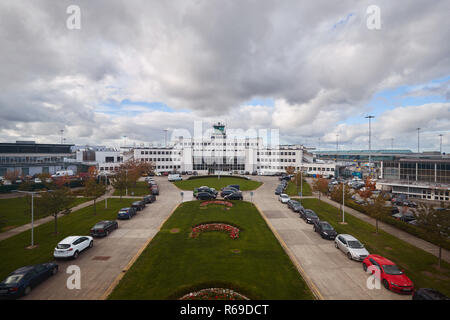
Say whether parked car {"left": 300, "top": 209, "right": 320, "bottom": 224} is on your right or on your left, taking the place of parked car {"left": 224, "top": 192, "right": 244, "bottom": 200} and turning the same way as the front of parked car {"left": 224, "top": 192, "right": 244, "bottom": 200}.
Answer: on your left

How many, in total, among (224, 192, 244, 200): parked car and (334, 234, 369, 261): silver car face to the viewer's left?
1

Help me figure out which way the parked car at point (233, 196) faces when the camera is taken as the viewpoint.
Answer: facing to the left of the viewer

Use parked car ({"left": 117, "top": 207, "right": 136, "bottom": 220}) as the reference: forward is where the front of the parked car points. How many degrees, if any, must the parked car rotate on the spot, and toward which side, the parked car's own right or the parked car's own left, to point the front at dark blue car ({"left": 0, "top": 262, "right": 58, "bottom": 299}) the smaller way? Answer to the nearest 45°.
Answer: approximately 135° to the parked car's own right
